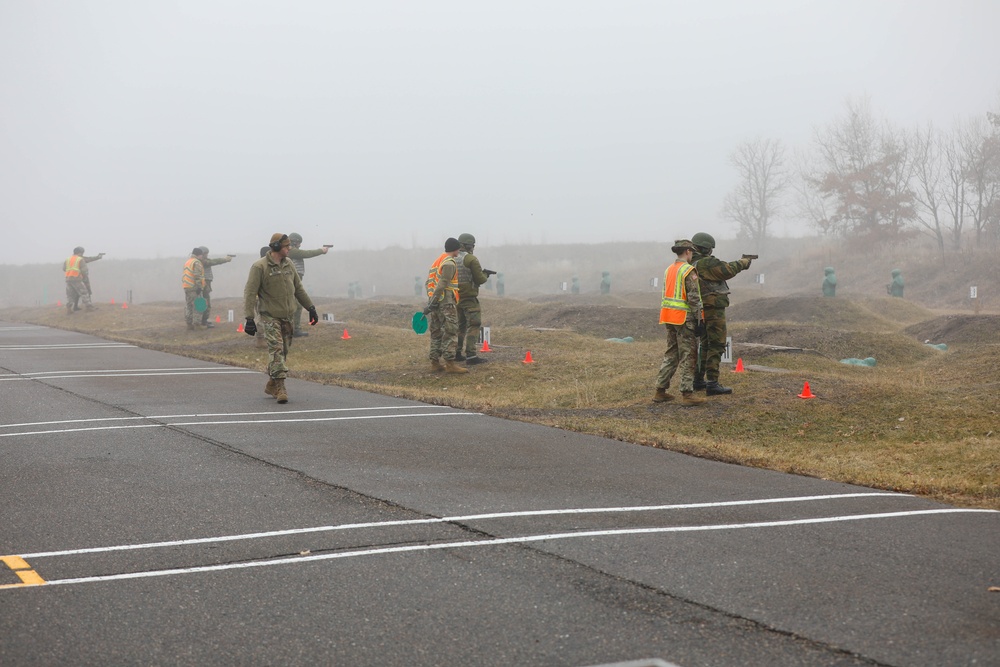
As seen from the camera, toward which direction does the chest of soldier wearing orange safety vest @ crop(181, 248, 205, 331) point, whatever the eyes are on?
to the viewer's right

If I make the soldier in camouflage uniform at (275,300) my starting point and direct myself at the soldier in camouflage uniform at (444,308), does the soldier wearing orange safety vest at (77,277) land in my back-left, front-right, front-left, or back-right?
front-left

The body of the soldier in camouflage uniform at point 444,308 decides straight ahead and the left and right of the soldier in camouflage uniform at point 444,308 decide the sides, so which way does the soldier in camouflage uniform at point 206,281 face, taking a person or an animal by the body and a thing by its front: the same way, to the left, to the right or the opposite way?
the same way

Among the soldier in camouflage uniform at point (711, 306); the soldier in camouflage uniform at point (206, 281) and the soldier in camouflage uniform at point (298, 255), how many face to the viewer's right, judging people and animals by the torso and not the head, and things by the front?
3

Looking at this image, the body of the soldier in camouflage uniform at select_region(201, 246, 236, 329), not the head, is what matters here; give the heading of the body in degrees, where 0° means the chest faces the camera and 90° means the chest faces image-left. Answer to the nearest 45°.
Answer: approximately 270°

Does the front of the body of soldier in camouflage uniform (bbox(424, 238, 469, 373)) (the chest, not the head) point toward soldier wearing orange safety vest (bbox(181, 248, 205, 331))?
no

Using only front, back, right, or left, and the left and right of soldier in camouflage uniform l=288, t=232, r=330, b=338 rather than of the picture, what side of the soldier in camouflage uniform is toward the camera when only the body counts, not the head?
right

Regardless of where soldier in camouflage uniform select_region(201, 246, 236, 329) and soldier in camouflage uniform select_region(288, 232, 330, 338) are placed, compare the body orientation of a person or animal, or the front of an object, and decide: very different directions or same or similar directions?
same or similar directions

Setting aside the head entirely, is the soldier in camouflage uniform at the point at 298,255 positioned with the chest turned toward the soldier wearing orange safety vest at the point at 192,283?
no

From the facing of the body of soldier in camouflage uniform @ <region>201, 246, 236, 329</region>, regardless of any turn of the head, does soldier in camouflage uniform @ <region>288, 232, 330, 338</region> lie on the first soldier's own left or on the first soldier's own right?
on the first soldier's own right

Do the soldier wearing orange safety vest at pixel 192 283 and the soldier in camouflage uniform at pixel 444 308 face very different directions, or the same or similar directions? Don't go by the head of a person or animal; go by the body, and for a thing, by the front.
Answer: same or similar directions

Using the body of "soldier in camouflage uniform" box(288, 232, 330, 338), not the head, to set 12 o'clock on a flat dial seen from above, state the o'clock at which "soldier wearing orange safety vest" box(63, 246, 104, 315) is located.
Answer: The soldier wearing orange safety vest is roughly at 8 o'clock from the soldier in camouflage uniform.

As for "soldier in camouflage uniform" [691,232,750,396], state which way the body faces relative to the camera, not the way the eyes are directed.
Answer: to the viewer's right

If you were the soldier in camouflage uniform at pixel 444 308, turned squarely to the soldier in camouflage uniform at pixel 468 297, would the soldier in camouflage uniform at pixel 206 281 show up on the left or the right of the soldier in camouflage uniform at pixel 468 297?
left

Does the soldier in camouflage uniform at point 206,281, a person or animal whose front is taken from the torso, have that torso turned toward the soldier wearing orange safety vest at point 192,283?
no

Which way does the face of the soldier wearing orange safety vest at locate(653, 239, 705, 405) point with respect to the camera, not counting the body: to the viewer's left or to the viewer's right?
to the viewer's right

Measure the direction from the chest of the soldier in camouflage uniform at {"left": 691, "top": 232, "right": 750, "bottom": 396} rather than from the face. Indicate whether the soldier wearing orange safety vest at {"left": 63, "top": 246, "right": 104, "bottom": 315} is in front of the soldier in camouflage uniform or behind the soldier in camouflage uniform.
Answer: behind
